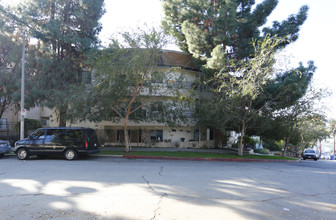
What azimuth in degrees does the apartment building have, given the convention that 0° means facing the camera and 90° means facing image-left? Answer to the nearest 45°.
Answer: approximately 0°

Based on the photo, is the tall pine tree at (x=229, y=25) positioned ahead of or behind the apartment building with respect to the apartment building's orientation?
ahead

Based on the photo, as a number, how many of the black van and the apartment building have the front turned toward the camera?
1

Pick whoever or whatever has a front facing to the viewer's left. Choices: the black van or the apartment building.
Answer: the black van

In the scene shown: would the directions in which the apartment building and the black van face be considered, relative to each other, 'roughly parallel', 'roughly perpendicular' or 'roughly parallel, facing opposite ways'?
roughly perpendicular

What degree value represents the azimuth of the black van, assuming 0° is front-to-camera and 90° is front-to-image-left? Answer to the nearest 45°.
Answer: approximately 90°

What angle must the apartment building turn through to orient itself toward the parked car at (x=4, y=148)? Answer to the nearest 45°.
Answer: approximately 45° to its right

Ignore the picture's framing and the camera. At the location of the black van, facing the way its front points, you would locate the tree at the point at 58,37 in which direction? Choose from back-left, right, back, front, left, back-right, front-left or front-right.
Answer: right

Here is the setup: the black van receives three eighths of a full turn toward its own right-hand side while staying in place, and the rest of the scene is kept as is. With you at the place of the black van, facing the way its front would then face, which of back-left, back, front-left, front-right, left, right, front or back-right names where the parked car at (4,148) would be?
left
